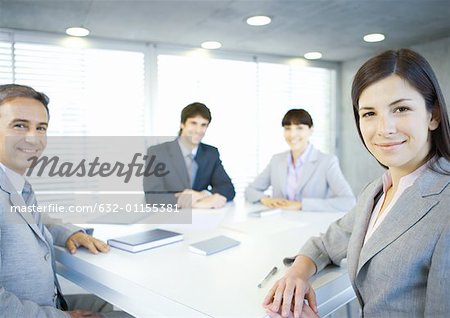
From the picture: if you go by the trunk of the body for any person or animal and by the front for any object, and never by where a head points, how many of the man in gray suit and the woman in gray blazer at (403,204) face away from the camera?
0

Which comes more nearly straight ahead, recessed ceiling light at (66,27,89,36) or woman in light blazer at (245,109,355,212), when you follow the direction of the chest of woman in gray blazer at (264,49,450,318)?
the recessed ceiling light

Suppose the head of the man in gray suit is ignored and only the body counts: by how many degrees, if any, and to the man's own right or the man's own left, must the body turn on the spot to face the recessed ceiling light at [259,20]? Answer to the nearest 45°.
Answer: approximately 90° to the man's own left

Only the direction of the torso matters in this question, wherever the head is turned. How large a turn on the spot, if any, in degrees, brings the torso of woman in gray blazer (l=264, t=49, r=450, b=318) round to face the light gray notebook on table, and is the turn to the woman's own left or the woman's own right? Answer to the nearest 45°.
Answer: approximately 90° to the woman's own right

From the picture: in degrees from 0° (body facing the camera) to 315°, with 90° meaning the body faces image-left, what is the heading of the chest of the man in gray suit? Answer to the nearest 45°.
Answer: approximately 315°

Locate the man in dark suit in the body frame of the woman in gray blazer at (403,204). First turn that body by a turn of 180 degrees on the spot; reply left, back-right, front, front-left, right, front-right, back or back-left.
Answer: left

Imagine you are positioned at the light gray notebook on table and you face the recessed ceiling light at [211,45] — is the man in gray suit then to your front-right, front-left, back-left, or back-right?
back-left

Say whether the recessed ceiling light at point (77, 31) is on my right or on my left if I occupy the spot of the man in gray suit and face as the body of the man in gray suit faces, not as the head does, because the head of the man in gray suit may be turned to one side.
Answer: on my left

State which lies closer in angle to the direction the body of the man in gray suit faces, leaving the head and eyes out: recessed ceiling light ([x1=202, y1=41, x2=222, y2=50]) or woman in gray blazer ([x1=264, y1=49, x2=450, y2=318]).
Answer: the woman in gray blazer

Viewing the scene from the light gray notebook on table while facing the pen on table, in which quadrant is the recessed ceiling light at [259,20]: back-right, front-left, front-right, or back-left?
back-left

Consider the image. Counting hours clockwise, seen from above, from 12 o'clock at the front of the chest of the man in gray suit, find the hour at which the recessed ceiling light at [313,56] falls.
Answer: The recessed ceiling light is roughly at 9 o'clock from the man in gray suit.
